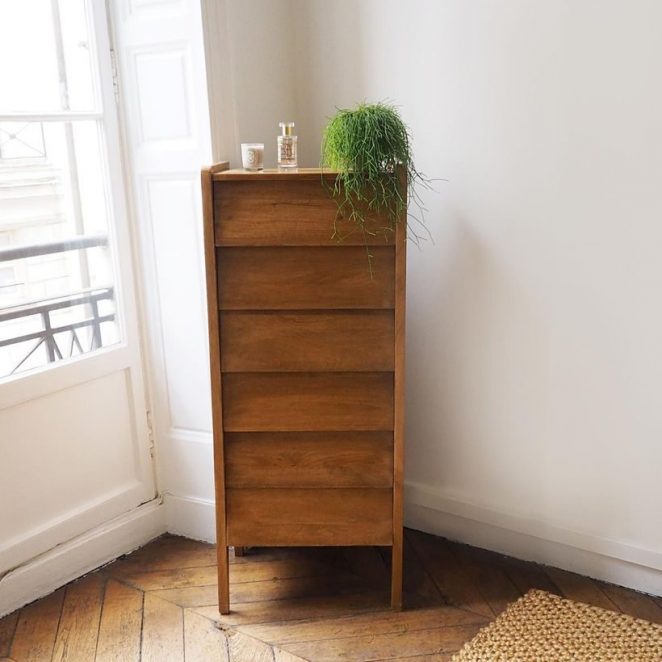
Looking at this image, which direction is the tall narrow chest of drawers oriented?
toward the camera

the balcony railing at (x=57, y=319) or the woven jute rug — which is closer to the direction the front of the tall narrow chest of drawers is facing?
the woven jute rug

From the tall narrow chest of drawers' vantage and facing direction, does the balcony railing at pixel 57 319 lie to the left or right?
on its right

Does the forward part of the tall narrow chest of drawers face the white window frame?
no

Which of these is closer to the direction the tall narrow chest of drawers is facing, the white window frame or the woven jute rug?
the woven jute rug

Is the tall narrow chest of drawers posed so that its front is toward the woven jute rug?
no

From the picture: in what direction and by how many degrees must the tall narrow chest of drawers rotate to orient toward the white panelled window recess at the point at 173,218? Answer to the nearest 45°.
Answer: approximately 135° to its right
